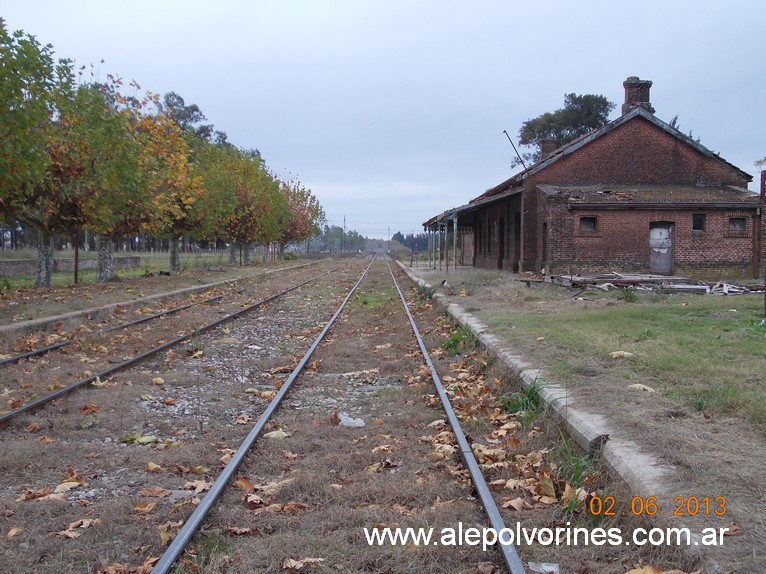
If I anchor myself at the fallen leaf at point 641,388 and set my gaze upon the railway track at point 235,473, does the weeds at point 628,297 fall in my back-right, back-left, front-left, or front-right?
back-right

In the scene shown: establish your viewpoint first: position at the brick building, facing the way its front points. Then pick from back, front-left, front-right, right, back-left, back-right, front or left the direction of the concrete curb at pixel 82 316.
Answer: front-left

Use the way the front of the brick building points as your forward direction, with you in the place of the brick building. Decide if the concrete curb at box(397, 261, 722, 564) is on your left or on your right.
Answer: on your left

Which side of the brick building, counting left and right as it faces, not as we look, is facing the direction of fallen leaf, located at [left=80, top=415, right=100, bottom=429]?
left

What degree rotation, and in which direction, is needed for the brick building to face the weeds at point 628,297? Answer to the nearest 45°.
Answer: approximately 90° to its left

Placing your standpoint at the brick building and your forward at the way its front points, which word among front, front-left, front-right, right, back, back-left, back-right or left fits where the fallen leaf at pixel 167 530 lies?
left

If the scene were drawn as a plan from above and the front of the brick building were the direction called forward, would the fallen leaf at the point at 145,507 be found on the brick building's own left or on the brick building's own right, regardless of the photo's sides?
on the brick building's own left

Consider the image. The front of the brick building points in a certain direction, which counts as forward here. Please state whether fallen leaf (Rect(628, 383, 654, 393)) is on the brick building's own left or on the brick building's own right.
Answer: on the brick building's own left

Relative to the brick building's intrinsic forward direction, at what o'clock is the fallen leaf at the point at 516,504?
The fallen leaf is roughly at 9 o'clock from the brick building.

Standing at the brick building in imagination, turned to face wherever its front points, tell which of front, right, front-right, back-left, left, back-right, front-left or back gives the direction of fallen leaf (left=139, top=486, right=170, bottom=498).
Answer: left

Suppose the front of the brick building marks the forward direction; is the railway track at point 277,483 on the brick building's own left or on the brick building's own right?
on the brick building's own left

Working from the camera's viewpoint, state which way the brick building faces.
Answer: facing to the left of the viewer

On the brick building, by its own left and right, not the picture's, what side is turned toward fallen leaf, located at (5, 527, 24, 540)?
left

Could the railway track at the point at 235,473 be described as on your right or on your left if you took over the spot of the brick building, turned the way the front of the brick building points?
on your left

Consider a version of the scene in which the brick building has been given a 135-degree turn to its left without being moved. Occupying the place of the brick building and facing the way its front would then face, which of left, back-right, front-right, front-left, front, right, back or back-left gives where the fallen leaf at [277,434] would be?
front-right
